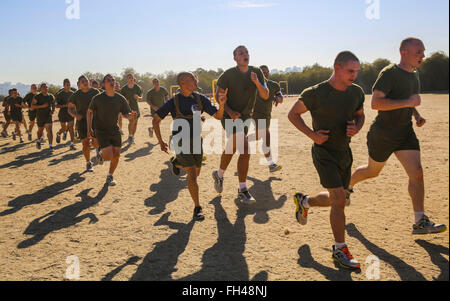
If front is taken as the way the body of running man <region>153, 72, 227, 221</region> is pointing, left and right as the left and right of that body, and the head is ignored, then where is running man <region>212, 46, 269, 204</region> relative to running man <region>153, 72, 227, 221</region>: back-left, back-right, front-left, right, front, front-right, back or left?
left

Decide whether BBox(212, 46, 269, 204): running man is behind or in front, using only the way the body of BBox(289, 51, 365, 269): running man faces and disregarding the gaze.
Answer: behind

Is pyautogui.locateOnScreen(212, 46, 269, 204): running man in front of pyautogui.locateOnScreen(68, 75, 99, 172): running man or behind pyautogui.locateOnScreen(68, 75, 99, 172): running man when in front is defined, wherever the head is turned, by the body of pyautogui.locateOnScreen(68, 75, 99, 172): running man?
in front
